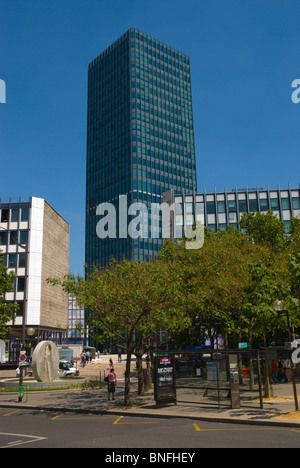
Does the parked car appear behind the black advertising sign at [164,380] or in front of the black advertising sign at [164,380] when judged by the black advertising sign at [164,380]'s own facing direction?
behind

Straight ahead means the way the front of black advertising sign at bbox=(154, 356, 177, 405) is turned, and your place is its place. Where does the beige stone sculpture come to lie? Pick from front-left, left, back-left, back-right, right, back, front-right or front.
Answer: back-right

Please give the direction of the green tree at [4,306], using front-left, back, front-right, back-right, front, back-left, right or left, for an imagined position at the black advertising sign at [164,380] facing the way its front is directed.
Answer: back-right

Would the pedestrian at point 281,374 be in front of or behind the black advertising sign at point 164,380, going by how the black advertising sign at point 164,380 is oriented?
behind
